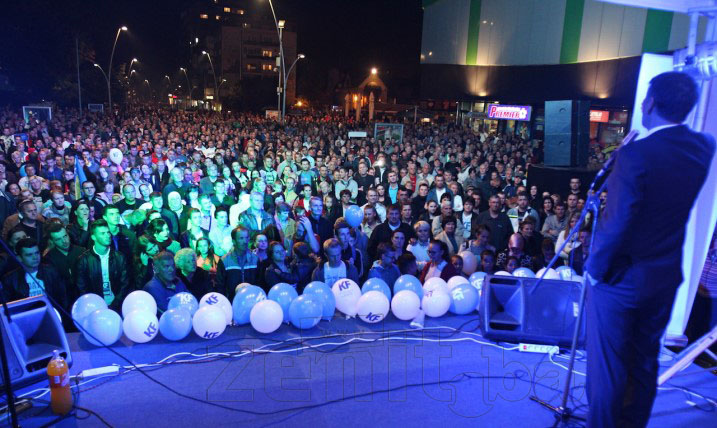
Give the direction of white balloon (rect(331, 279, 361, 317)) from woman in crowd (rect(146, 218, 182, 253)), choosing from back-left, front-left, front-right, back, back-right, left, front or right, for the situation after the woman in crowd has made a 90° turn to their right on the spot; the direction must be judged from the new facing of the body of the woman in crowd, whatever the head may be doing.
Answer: left

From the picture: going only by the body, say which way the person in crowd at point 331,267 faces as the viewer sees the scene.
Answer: toward the camera

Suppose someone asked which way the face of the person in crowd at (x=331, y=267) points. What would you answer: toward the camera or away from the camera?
toward the camera

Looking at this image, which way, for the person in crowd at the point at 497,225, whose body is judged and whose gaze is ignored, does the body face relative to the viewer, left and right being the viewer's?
facing the viewer

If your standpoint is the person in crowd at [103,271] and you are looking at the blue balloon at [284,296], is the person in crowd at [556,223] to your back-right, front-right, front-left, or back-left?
front-left

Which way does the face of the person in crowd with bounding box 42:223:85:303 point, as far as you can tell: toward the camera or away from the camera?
toward the camera

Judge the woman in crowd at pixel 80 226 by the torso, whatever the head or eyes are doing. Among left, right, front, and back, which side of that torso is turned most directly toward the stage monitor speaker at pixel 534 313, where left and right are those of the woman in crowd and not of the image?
front

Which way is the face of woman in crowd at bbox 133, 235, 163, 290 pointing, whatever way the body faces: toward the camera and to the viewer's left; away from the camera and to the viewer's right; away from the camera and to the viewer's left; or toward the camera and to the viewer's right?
toward the camera and to the viewer's right

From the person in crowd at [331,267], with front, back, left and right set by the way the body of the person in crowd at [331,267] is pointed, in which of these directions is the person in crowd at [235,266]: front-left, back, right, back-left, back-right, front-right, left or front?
right

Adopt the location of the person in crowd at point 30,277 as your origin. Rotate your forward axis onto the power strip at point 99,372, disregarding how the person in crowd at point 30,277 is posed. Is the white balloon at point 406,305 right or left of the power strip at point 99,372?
left

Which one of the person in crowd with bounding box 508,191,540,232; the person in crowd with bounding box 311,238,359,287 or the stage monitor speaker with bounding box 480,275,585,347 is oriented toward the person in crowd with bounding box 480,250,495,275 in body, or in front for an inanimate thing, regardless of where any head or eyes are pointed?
the person in crowd with bounding box 508,191,540,232

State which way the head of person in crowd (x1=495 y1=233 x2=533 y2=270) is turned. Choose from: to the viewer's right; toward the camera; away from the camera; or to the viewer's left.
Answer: toward the camera

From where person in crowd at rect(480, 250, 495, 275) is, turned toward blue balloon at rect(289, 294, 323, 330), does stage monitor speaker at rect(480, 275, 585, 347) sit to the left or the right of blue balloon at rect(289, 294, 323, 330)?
left

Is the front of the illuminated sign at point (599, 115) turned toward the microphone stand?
yes

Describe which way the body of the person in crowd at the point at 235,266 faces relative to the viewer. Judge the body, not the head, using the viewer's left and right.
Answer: facing the viewer and to the right of the viewer

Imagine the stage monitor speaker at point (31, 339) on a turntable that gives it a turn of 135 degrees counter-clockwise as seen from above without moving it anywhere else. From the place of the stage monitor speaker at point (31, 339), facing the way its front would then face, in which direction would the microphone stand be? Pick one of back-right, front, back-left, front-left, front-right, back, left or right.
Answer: back-right
